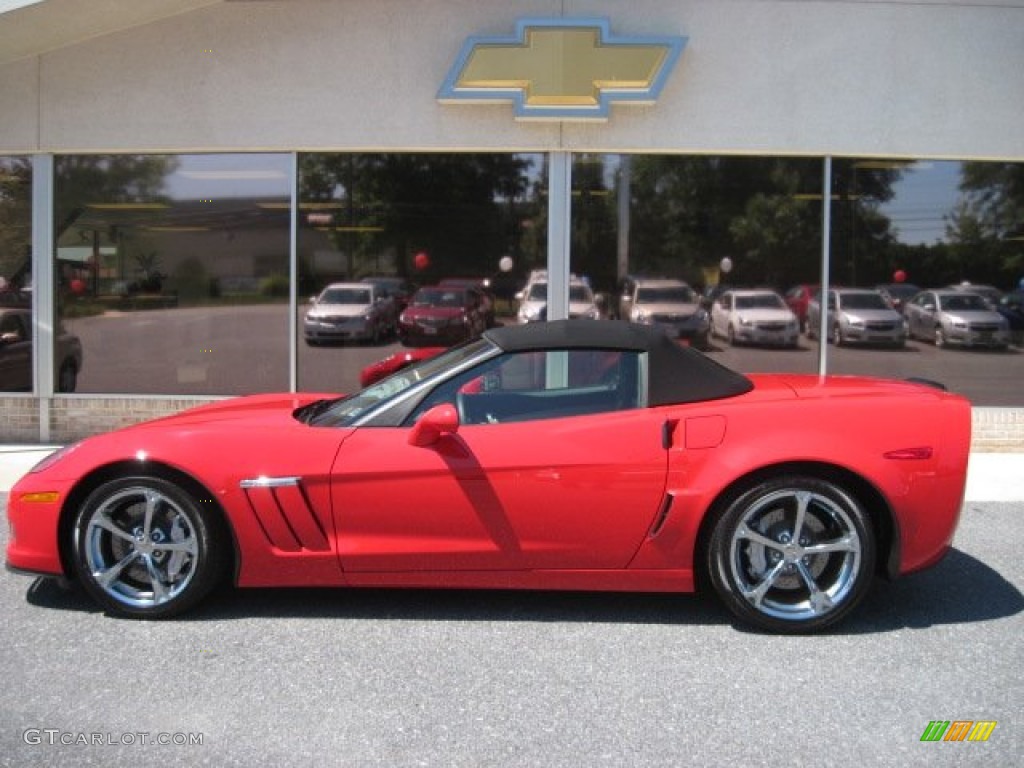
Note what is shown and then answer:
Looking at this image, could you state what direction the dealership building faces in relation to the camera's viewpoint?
facing the viewer

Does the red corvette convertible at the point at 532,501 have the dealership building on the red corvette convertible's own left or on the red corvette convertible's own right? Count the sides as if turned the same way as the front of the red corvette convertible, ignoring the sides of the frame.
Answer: on the red corvette convertible's own right

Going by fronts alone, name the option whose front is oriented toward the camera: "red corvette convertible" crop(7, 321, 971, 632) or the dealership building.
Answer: the dealership building

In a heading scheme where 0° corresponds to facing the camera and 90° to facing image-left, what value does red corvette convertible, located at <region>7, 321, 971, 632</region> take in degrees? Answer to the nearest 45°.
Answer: approximately 90°

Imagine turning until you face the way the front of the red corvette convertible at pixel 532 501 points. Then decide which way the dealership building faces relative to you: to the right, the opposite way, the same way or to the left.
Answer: to the left

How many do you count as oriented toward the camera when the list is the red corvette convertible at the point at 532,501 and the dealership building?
1

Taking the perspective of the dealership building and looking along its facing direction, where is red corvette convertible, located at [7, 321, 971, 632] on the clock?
The red corvette convertible is roughly at 12 o'clock from the dealership building.
